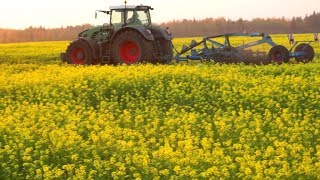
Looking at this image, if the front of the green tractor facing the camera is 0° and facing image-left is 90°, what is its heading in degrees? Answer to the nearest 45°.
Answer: approximately 135°

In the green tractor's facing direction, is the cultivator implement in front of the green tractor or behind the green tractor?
behind
